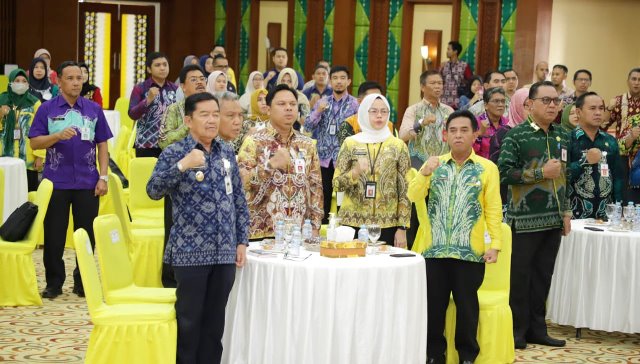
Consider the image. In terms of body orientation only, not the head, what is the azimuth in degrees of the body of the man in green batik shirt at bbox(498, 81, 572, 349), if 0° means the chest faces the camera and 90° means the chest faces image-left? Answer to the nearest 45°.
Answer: approximately 315°

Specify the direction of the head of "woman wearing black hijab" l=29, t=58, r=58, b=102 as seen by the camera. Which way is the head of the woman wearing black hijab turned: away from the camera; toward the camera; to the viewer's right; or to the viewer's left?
toward the camera

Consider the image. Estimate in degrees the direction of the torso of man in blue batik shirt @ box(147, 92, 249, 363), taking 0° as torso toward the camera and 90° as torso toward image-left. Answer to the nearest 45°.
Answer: approximately 315°

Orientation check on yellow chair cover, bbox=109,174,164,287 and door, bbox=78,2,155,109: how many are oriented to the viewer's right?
1

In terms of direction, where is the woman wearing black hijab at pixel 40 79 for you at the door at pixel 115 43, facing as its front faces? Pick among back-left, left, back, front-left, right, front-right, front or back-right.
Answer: front

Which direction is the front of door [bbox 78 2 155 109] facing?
toward the camera

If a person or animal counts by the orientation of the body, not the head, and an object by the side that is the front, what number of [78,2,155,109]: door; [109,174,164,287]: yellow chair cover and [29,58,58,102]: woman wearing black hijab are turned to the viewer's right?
1

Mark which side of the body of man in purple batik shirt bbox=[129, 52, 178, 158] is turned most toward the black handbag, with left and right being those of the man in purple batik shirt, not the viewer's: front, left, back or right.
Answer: right

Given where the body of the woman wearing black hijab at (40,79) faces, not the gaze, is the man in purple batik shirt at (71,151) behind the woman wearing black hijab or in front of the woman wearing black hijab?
in front

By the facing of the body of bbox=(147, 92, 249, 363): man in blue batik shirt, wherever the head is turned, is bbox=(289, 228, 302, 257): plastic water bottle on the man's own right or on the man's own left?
on the man's own left

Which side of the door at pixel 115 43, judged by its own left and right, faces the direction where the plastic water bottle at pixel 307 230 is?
front

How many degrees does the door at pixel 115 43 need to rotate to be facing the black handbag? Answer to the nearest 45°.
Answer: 0° — it already faces it

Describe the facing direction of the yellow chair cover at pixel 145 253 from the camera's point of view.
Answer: facing to the right of the viewer

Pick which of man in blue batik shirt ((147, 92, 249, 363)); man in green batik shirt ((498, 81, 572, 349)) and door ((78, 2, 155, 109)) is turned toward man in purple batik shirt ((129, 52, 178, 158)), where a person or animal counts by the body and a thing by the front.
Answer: the door

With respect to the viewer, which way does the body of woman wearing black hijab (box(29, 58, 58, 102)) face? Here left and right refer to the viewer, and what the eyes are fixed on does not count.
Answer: facing the viewer

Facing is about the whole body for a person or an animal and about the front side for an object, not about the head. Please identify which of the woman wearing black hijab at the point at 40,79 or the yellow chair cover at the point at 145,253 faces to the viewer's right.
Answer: the yellow chair cover
